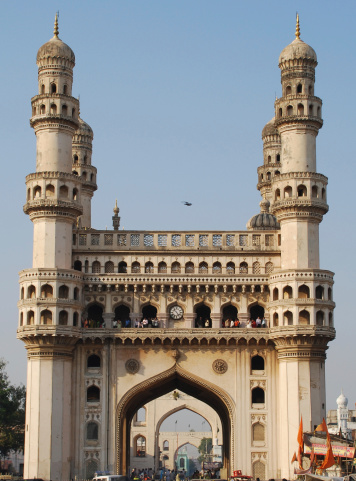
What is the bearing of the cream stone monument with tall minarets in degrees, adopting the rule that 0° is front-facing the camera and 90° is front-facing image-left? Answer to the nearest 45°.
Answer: approximately 0°

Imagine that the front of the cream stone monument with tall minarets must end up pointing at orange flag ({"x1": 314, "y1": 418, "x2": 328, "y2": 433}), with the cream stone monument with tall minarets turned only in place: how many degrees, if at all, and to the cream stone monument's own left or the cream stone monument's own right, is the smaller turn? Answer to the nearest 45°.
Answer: approximately 45° to the cream stone monument's own left

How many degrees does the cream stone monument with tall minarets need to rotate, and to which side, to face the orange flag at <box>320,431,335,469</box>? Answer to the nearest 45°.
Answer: approximately 45° to its left
